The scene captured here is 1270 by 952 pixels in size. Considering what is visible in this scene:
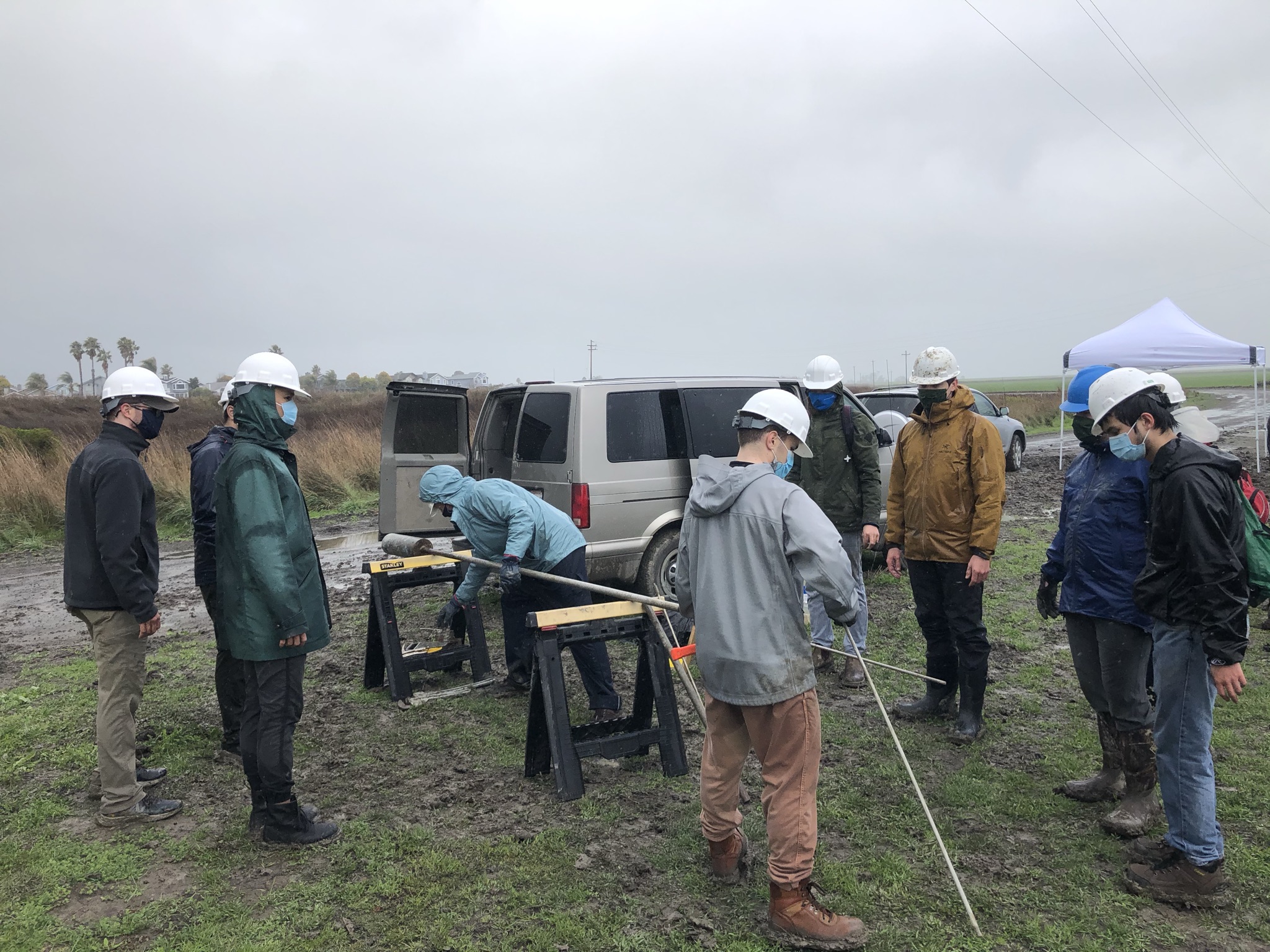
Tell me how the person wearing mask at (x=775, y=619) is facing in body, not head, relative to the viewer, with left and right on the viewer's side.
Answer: facing away from the viewer and to the right of the viewer

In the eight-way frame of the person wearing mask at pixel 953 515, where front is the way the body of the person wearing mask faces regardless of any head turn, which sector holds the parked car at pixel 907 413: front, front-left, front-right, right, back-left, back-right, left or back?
back-right

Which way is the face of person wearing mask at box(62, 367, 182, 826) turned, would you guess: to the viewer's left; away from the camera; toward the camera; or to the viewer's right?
to the viewer's right

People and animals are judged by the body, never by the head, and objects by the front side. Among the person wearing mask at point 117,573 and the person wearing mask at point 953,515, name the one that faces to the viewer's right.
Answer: the person wearing mask at point 117,573

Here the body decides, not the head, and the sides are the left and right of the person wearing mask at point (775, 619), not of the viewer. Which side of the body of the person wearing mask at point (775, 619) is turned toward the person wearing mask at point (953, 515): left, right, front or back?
front

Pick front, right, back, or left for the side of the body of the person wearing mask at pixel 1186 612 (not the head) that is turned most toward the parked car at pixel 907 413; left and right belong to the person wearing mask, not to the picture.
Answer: right

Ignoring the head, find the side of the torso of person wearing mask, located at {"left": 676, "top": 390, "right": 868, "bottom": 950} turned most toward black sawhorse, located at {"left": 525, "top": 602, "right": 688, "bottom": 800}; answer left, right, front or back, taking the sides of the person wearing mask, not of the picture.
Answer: left

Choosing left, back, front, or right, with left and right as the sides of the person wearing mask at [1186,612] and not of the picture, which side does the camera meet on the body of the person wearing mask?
left

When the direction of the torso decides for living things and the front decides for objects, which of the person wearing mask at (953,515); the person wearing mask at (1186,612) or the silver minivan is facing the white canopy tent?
the silver minivan

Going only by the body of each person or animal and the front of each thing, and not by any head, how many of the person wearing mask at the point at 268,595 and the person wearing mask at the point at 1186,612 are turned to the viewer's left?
1

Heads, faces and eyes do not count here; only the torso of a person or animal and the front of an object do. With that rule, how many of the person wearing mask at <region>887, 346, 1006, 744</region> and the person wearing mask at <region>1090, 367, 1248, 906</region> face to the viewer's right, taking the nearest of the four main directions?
0

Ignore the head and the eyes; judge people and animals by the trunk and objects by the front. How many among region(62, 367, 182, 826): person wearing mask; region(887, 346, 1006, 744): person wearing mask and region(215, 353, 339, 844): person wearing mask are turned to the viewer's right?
2

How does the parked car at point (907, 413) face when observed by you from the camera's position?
facing away from the viewer and to the right of the viewer

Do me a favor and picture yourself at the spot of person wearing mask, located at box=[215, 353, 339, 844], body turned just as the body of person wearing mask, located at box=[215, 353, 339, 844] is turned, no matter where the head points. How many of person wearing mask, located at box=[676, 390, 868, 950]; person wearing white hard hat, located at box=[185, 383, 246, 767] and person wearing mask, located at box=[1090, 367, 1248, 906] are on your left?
1
